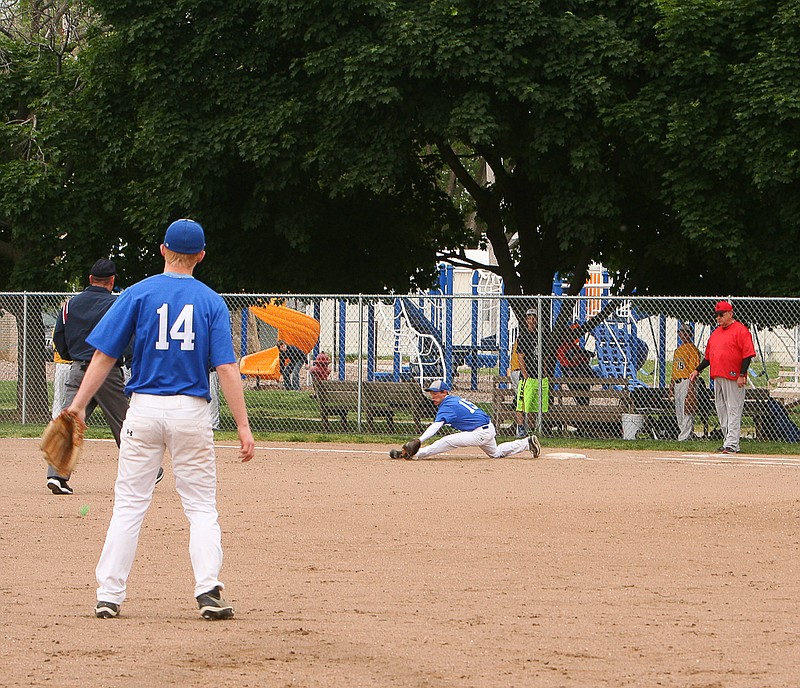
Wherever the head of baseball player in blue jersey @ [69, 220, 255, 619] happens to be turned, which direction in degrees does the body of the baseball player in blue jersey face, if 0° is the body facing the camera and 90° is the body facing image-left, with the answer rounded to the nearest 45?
approximately 180°

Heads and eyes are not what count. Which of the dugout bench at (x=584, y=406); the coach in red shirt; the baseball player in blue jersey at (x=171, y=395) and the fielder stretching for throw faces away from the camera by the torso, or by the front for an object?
the baseball player in blue jersey

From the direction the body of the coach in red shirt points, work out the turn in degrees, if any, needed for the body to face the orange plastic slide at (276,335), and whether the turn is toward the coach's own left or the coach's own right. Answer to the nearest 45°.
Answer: approximately 45° to the coach's own right

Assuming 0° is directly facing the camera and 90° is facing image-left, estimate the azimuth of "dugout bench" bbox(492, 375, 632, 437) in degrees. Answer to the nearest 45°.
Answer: approximately 0°

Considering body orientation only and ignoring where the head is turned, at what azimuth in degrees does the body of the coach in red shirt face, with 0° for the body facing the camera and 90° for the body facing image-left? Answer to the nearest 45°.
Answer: approximately 45°

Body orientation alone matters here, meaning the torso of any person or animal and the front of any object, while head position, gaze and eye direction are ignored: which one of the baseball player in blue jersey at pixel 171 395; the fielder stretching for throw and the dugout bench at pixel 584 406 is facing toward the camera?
the dugout bench

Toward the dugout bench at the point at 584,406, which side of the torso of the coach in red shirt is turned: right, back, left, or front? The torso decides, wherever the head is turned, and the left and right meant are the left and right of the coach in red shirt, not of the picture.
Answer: right

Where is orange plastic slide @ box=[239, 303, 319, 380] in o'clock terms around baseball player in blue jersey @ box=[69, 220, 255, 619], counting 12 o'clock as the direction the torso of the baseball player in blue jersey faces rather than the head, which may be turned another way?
The orange plastic slide is roughly at 12 o'clock from the baseball player in blue jersey.

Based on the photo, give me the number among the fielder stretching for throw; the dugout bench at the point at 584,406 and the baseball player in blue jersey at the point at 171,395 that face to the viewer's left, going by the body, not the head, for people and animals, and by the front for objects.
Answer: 1

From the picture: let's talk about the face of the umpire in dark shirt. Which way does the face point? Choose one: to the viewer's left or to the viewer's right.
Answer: to the viewer's right

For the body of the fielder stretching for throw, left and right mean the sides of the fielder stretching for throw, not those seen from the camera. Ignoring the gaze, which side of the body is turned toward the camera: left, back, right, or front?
left

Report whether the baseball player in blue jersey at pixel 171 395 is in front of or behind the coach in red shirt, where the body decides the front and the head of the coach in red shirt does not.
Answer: in front

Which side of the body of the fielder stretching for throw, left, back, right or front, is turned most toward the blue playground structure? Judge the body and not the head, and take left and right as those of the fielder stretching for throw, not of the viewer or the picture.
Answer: right
